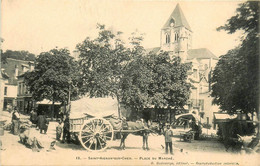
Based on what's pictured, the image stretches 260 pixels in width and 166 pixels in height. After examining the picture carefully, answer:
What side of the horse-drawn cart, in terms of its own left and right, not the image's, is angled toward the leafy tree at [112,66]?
left

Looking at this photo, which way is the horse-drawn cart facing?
to the viewer's right

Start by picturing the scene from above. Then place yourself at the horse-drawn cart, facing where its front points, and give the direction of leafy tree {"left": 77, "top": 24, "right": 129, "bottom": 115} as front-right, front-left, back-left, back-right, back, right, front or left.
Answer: left

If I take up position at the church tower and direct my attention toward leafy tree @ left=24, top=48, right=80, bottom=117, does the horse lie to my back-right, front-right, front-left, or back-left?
front-left

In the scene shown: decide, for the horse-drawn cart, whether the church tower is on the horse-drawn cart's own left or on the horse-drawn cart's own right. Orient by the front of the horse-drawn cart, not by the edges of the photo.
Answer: on the horse-drawn cart's own left

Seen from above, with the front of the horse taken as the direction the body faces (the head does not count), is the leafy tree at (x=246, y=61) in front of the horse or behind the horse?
in front

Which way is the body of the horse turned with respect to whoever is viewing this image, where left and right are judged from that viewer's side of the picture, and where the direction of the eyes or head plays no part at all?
facing to the right of the viewer

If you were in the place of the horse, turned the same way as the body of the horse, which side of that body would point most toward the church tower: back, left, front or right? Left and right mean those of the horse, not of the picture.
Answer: left

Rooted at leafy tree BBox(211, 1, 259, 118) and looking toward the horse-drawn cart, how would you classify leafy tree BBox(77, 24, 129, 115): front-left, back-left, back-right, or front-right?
front-right

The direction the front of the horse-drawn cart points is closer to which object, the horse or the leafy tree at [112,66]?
the horse

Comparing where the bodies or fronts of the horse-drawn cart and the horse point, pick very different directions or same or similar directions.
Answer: same or similar directions

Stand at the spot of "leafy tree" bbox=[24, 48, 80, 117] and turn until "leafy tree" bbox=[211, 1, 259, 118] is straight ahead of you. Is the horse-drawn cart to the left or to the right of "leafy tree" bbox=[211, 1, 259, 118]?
right

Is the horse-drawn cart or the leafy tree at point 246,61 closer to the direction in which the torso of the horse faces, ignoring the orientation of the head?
the leafy tree

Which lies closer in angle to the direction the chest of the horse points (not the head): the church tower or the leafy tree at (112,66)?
the church tower

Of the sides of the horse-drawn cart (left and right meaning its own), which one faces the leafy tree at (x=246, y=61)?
front

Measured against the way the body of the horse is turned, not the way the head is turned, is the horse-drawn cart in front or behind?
behind
